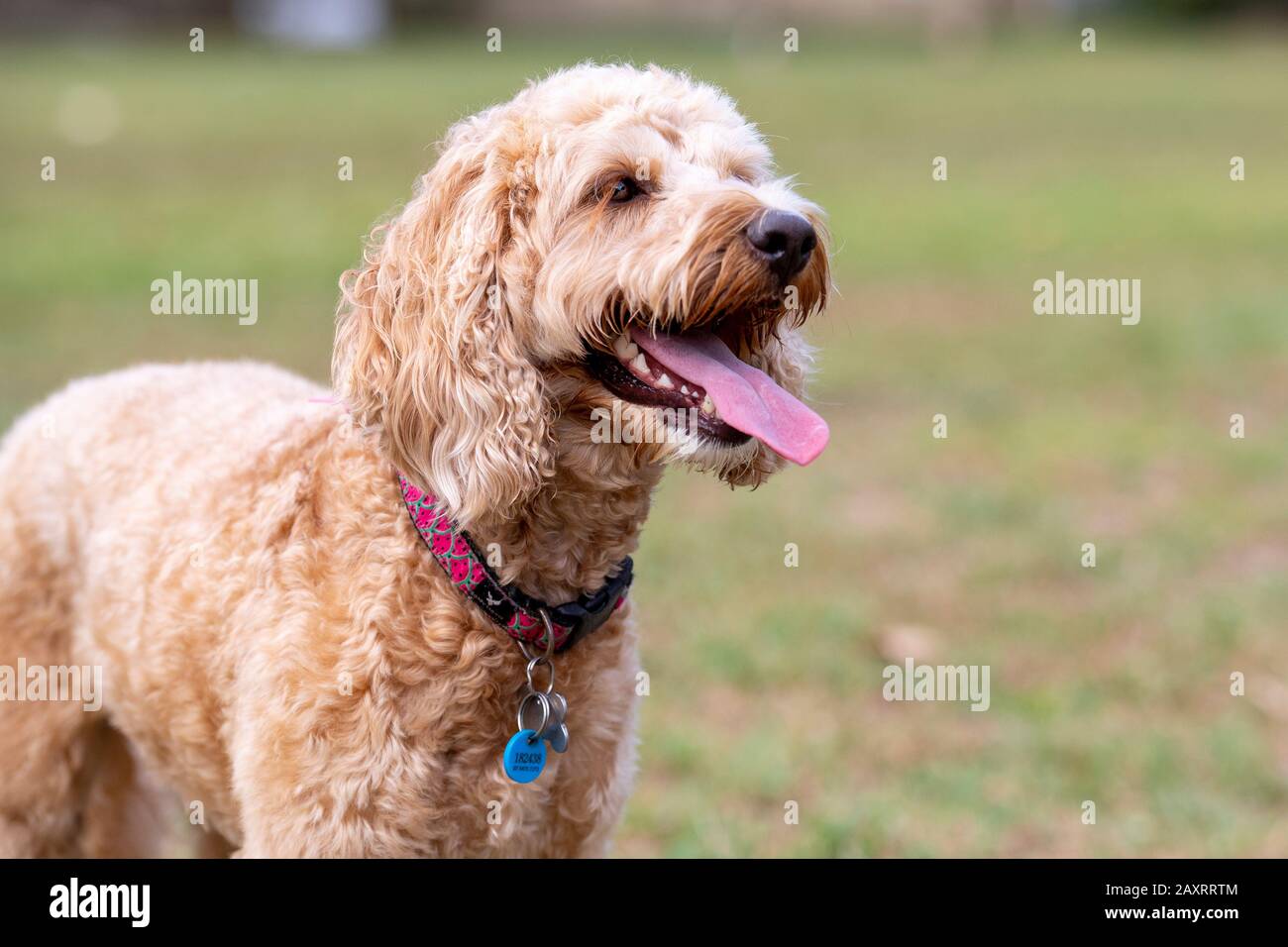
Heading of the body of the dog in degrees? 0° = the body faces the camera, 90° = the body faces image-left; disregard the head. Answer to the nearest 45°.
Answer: approximately 315°
